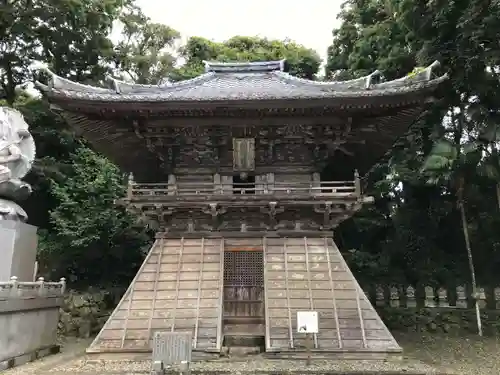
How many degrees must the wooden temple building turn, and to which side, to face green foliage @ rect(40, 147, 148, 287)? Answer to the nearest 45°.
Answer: approximately 135° to its right

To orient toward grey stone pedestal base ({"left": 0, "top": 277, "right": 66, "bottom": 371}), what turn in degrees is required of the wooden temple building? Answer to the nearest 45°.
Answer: approximately 90° to its right

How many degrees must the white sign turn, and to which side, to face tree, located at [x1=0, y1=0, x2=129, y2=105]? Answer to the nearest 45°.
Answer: approximately 135° to its right

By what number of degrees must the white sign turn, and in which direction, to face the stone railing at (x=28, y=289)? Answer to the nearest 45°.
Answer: approximately 90° to its right

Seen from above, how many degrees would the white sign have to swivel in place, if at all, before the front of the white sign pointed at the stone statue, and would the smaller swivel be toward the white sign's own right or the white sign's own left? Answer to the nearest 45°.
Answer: approximately 90° to the white sign's own right

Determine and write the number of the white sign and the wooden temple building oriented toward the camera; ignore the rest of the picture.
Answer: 2

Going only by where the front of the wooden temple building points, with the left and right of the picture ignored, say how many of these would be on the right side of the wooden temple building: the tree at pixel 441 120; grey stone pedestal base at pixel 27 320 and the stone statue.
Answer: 2

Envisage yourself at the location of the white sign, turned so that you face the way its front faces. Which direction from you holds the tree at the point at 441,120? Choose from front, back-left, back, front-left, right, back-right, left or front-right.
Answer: back-left

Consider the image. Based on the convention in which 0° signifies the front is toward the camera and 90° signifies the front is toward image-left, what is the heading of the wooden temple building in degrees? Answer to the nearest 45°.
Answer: approximately 0°

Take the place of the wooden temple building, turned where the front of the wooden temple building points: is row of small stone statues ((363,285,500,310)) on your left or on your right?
on your left

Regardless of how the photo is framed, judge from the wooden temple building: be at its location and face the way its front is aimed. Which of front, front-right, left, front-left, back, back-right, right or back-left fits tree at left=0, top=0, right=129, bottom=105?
back-right

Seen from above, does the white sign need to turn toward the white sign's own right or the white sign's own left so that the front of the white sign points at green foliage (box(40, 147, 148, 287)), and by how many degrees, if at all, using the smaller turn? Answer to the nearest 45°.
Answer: approximately 135° to the white sign's own right
